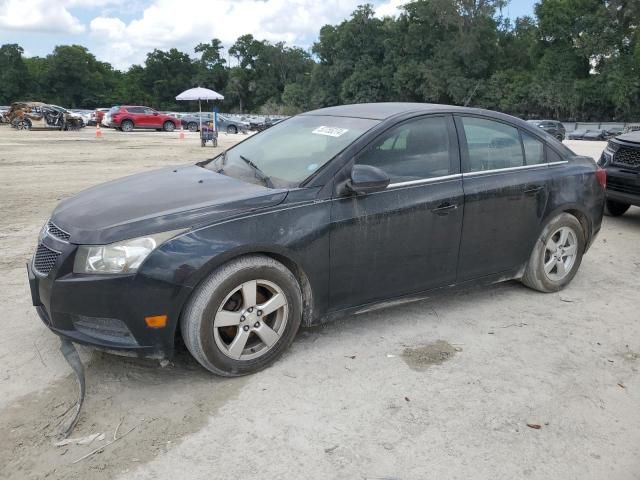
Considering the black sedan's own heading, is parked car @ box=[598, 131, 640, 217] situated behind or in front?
behind

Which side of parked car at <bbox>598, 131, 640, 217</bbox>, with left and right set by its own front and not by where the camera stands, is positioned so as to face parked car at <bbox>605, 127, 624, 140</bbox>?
back

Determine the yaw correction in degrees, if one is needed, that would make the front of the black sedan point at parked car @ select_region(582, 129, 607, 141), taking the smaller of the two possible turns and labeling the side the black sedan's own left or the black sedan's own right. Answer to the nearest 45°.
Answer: approximately 180°

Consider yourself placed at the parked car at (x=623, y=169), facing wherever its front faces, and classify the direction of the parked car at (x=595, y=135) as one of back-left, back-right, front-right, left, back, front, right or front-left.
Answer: back

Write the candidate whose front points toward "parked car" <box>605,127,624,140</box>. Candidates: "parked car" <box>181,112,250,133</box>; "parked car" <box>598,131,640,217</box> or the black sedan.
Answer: "parked car" <box>181,112,250,133</box>

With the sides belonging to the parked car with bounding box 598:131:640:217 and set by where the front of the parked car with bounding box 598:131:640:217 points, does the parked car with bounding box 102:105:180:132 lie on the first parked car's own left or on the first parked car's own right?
on the first parked car's own right

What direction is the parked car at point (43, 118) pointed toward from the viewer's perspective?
to the viewer's right

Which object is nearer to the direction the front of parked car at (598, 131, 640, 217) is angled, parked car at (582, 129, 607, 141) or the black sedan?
the black sedan

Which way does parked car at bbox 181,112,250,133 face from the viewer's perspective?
to the viewer's right

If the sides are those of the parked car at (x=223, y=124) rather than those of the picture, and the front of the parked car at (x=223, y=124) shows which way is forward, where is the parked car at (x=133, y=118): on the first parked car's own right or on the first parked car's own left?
on the first parked car's own right

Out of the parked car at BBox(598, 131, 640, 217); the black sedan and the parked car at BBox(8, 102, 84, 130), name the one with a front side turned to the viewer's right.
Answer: the parked car at BBox(8, 102, 84, 130)

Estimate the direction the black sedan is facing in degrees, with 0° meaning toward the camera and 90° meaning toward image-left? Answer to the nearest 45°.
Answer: approximately 45°

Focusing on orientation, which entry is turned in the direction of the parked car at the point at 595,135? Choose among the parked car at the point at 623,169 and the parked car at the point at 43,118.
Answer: the parked car at the point at 43,118
